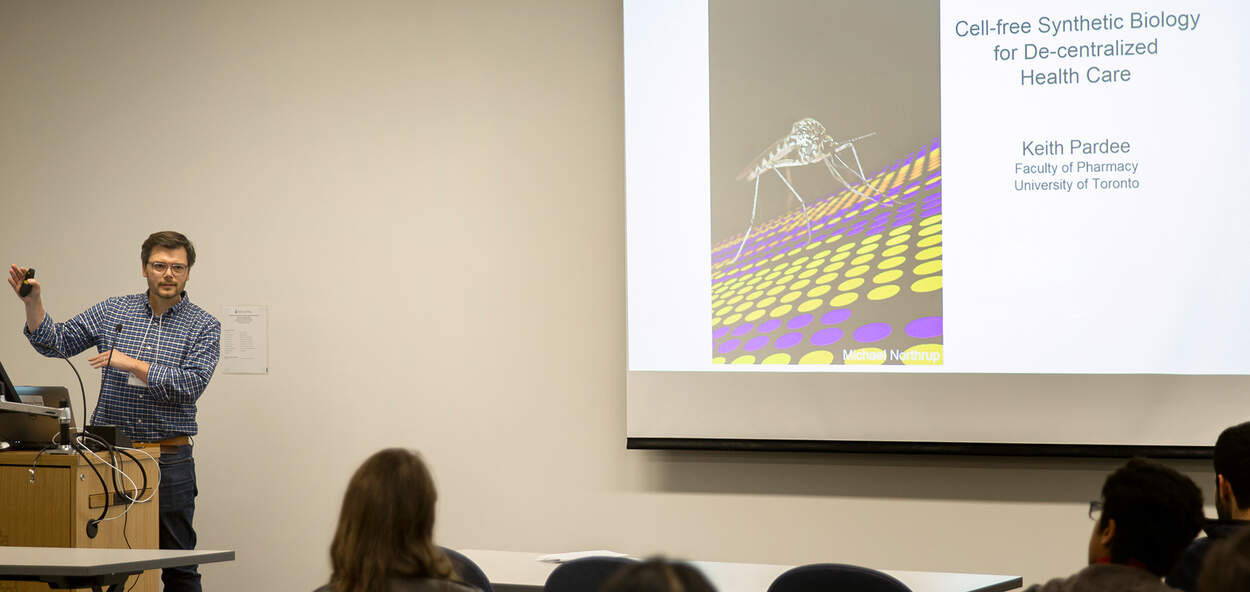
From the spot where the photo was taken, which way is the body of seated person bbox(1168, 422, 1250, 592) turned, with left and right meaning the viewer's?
facing away from the viewer and to the left of the viewer

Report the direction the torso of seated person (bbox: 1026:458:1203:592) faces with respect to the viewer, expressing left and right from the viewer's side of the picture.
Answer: facing away from the viewer and to the left of the viewer

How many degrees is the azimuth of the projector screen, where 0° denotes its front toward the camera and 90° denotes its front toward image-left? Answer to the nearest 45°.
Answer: approximately 0°

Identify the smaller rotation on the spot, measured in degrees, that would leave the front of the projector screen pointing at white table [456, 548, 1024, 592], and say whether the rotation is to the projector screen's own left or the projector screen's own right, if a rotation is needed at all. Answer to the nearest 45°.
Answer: approximately 45° to the projector screen's own right

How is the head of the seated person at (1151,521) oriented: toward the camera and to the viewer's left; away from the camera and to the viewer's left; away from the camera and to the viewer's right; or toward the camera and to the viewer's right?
away from the camera and to the viewer's left

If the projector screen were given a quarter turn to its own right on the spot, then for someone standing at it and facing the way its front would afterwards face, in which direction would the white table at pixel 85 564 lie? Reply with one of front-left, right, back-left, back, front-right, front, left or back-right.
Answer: front-left

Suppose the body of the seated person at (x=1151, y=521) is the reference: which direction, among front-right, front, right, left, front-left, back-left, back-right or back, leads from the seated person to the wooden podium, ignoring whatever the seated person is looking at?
front-left

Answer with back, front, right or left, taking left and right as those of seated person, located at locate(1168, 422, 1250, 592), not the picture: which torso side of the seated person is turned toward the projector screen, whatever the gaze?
front

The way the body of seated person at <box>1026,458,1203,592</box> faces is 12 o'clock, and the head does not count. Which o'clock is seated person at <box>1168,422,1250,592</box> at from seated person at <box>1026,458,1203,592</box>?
seated person at <box>1168,422,1250,592</box> is roughly at 2 o'clock from seated person at <box>1026,458,1203,592</box>.

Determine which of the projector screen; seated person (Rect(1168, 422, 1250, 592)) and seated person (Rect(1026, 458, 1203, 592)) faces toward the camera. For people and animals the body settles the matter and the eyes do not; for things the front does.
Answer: the projector screen

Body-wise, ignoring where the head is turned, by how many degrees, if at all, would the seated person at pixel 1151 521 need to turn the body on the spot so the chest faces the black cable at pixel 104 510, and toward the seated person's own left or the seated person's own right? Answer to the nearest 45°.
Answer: approximately 45° to the seated person's own left

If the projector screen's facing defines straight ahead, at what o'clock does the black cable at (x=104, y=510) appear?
The black cable is roughly at 2 o'clock from the projector screen.

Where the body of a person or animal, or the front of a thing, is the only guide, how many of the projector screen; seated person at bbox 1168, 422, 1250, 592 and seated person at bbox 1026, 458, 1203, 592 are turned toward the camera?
1

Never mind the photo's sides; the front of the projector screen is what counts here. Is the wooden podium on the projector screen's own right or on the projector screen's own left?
on the projector screen's own right

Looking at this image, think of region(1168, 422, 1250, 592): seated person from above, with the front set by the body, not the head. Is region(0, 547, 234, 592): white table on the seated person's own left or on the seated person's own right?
on the seated person's own left
